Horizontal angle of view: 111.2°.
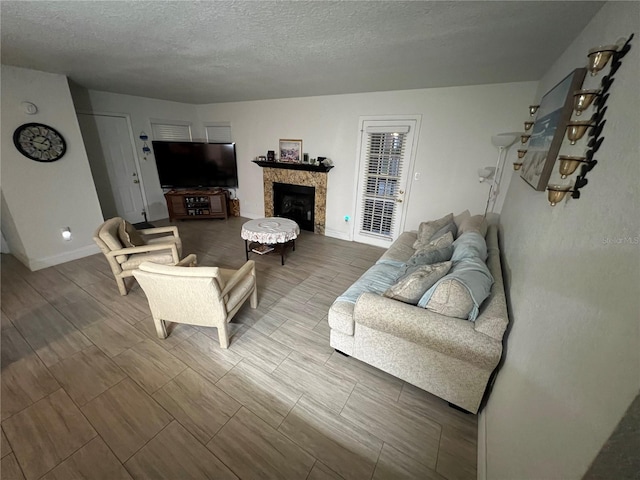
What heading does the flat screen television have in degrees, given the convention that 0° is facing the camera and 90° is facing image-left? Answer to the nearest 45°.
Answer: approximately 0°

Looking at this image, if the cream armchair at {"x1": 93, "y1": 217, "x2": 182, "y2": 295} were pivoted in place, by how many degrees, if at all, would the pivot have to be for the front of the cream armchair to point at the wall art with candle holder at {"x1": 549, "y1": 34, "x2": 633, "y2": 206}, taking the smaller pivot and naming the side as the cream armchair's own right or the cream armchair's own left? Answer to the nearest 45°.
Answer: approximately 45° to the cream armchair's own right

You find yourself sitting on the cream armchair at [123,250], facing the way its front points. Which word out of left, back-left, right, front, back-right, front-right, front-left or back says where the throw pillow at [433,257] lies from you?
front-right

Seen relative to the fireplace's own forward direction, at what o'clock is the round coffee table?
The round coffee table is roughly at 11 o'clock from the fireplace.

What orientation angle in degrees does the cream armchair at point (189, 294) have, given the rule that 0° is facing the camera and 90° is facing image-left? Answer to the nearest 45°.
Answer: approximately 225°

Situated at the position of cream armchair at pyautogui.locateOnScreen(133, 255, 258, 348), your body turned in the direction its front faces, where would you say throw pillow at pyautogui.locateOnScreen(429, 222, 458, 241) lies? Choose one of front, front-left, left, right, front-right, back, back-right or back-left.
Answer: front-right

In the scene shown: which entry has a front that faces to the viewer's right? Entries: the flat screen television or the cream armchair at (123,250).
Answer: the cream armchair

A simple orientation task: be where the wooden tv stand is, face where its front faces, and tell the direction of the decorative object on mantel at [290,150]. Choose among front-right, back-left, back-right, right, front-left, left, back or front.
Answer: front-left

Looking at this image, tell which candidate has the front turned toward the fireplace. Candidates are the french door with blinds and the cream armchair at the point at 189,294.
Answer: the cream armchair

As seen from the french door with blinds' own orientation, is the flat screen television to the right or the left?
on its right

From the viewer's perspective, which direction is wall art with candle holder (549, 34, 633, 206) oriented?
to the viewer's left

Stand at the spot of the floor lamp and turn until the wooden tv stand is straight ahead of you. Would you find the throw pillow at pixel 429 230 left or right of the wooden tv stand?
left

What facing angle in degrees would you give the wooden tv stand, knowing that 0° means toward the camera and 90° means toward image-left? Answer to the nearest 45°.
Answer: approximately 0°

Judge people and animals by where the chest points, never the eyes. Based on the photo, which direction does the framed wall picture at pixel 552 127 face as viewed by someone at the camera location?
facing to the left of the viewer

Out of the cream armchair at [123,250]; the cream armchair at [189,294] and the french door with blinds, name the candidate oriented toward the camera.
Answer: the french door with blinds

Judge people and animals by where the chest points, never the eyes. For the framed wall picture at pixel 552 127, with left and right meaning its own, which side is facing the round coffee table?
front
